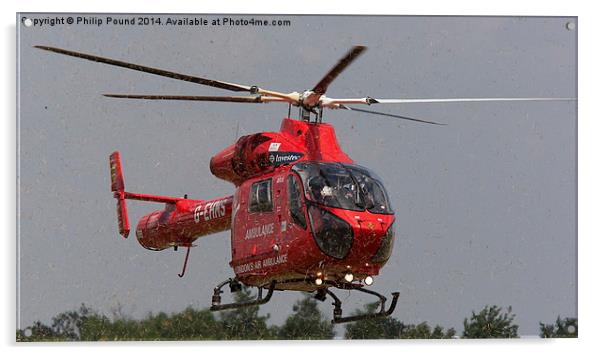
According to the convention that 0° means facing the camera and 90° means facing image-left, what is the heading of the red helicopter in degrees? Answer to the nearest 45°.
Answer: approximately 315°
